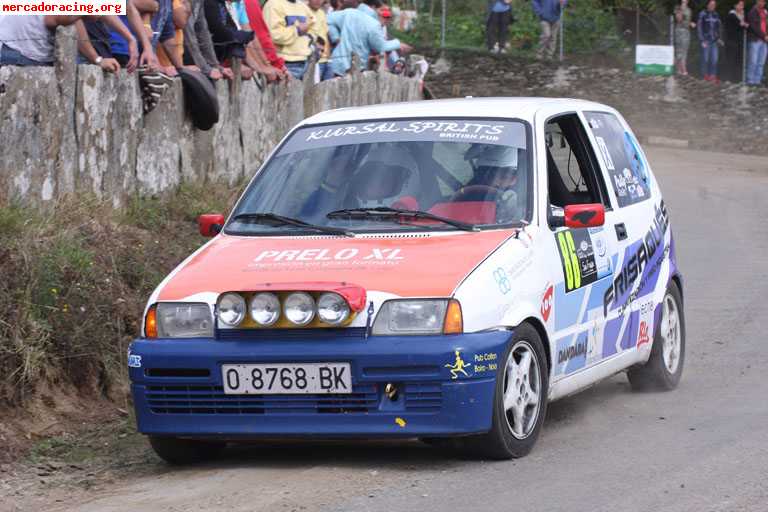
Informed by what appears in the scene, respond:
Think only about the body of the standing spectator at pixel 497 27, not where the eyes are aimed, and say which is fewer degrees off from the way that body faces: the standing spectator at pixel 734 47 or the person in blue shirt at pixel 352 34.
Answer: the person in blue shirt

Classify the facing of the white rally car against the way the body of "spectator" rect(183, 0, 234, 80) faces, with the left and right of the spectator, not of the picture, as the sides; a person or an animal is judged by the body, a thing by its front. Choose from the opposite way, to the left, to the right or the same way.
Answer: to the right

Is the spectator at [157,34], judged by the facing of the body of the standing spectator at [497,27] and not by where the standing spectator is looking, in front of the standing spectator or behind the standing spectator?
in front

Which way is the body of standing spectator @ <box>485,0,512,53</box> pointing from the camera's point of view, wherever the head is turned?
toward the camera

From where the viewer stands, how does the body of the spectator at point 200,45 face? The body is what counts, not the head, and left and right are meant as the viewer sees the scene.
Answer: facing the viewer and to the right of the viewer

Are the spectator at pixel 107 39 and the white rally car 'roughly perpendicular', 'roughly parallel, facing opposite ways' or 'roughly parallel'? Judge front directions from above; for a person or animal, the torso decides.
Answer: roughly perpendicular

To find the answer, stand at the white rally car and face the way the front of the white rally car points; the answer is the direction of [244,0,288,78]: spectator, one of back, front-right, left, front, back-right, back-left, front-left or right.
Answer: back-right

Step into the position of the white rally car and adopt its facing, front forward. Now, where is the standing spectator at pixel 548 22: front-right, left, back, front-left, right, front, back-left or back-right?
back-right
